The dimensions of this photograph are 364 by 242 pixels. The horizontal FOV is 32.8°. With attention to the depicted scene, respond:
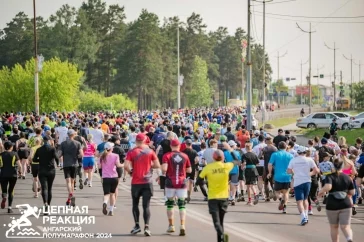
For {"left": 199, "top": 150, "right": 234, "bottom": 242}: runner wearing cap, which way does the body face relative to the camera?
away from the camera

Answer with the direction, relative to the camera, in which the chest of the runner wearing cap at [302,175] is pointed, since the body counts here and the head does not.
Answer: away from the camera

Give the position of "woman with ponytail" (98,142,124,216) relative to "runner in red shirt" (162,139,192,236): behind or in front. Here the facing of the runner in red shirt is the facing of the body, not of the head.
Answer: in front

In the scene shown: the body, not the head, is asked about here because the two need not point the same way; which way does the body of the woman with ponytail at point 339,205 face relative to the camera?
away from the camera

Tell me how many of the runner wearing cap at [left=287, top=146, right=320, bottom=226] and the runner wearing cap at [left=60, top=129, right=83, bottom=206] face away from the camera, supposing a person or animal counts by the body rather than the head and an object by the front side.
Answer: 2

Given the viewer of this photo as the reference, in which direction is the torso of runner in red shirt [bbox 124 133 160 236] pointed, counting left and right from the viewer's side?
facing away from the viewer

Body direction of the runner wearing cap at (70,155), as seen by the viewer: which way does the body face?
away from the camera

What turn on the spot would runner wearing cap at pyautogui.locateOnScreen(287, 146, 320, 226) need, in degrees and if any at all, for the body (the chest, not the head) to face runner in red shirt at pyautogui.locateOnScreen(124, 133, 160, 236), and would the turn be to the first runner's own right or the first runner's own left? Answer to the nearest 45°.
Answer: approximately 135° to the first runner's own left

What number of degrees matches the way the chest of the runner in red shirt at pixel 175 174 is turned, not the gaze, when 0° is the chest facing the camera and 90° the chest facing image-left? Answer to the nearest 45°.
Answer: approximately 180°

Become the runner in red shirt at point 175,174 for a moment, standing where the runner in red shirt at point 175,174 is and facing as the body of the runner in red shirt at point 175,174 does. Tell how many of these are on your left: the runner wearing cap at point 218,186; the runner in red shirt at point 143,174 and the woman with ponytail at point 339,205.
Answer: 1
